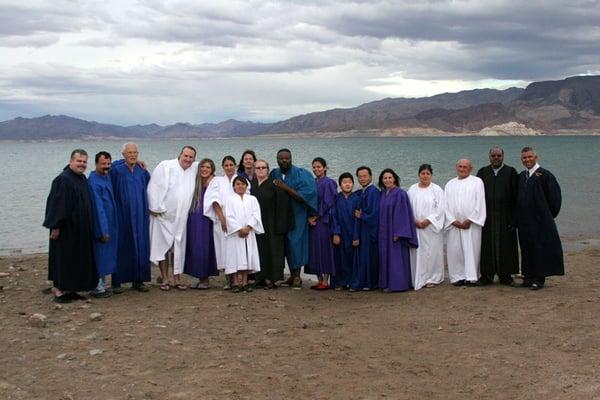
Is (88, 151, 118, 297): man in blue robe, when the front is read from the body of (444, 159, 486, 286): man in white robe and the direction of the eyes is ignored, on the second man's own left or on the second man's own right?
on the second man's own right

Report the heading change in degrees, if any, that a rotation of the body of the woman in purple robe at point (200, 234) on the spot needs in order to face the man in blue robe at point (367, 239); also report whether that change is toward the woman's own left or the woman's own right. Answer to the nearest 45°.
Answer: approximately 90° to the woman's own left

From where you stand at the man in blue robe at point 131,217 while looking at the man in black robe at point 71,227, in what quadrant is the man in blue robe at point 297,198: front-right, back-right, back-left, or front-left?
back-left

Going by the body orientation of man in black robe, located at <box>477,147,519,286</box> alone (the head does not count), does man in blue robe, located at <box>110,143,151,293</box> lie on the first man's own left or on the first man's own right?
on the first man's own right

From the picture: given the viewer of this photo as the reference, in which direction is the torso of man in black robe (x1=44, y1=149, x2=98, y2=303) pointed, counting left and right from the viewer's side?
facing the viewer and to the right of the viewer

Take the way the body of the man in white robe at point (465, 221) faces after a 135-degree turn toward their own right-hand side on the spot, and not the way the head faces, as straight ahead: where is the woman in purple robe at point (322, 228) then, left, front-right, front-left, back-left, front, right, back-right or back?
front-left

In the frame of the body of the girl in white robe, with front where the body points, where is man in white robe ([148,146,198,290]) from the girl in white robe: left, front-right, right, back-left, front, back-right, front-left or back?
right

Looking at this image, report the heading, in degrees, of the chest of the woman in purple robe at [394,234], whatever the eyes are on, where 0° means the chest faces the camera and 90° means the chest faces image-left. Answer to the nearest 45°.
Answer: approximately 45°

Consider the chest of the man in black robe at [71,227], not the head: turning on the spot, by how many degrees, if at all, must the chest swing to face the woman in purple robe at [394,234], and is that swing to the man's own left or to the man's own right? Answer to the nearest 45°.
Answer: approximately 45° to the man's own left
